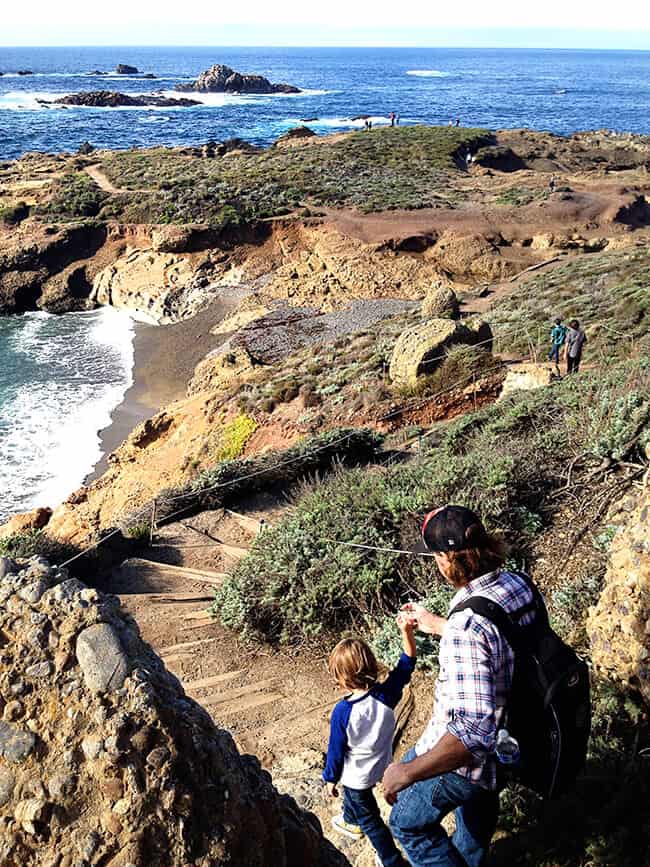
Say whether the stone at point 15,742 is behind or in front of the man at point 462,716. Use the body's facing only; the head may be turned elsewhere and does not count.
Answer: in front

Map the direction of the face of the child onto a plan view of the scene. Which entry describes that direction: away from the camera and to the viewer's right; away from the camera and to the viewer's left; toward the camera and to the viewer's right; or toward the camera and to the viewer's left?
away from the camera and to the viewer's left

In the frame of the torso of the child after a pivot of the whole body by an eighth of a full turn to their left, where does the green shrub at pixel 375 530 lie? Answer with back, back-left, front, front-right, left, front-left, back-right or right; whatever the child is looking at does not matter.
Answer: right

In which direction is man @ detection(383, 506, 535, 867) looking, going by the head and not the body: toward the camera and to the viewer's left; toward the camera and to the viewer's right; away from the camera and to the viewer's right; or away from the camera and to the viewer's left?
away from the camera and to the viewer's left

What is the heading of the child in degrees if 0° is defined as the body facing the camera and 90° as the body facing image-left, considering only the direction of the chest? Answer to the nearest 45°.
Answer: approximately 135°

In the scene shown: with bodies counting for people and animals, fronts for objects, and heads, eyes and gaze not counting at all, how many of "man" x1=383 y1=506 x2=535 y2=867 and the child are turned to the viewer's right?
0

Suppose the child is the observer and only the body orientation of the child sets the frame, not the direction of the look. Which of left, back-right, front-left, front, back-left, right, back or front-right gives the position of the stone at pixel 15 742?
left

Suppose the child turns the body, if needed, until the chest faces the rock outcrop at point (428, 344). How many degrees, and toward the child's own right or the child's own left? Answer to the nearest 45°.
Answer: approximately 45° to the child's own right
